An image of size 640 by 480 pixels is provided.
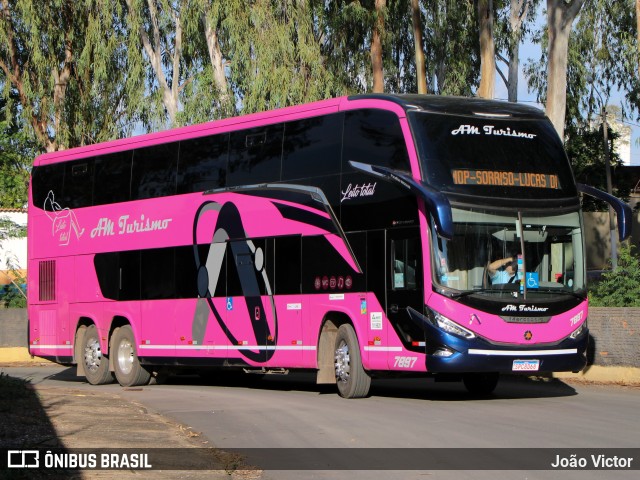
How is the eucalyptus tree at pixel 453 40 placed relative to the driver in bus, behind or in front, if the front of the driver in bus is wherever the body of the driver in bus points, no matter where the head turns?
behind

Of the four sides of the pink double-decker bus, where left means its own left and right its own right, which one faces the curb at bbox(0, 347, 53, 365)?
back

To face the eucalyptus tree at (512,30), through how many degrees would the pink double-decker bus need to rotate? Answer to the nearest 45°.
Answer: approximately 135° to its left

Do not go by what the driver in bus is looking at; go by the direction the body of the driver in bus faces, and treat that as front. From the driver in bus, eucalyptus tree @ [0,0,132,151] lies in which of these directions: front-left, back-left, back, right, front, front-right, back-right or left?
back

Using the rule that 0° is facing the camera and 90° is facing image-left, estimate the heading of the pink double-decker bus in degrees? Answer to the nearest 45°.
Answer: approximately 315°

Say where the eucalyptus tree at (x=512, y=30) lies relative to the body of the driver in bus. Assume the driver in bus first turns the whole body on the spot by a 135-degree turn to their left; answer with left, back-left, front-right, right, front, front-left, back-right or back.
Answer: front

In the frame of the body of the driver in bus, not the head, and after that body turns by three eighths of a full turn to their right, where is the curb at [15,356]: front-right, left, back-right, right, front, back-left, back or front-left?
front-right

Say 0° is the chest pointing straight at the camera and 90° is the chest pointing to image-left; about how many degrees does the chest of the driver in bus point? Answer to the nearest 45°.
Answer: approximately 315°

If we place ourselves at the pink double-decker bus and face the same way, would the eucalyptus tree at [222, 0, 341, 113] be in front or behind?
behind

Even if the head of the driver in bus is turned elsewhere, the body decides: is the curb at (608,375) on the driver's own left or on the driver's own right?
on the driver's own left

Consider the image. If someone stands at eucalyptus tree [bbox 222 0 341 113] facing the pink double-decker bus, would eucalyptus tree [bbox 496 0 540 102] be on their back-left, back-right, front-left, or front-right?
back-left
